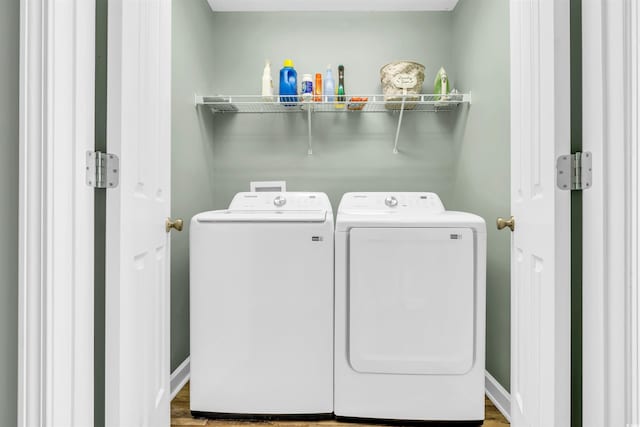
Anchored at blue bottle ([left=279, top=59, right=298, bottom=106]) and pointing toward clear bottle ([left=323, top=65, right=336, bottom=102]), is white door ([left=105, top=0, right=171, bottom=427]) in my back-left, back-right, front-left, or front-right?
back-right

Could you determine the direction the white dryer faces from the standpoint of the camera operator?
facing the viewer

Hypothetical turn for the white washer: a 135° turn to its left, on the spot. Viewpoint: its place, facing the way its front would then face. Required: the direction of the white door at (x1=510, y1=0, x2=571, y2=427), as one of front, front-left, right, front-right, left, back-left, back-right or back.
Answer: right

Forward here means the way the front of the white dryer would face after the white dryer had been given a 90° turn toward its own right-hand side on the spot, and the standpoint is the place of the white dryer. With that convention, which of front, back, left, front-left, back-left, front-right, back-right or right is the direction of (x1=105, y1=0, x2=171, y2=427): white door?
front-left

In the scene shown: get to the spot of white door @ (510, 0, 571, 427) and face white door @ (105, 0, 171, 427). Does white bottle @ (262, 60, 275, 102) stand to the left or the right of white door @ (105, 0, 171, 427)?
right

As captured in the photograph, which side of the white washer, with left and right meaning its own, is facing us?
front

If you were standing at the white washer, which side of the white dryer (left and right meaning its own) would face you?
right

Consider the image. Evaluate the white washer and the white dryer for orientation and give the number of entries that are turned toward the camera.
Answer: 2

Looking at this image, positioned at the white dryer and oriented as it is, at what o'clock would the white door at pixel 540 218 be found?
The white door is roughly at 11 o'clock from the white dryer.
